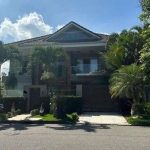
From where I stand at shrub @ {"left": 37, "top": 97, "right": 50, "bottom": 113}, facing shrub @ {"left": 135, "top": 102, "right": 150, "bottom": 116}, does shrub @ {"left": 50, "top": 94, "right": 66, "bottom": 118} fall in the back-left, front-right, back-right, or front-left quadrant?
front-right

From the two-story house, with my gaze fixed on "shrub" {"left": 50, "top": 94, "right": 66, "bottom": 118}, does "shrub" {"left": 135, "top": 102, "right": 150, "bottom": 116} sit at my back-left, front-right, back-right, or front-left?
front-left

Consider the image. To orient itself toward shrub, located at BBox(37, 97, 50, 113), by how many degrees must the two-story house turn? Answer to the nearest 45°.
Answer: approximately 45° to its right

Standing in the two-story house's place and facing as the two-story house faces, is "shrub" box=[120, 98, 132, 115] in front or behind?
in front

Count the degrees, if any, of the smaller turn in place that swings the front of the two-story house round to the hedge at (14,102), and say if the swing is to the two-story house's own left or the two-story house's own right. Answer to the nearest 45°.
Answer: approximately 45° to the two-story house's own right

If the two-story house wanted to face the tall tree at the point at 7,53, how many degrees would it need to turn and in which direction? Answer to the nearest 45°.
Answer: approximately 45° to its right

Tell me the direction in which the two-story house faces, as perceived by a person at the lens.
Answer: facing the viewer

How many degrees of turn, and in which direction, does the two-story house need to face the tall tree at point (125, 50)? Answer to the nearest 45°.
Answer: approximately 45° to its left

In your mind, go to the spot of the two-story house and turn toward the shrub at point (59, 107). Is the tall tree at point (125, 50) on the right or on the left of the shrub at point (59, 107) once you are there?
left
